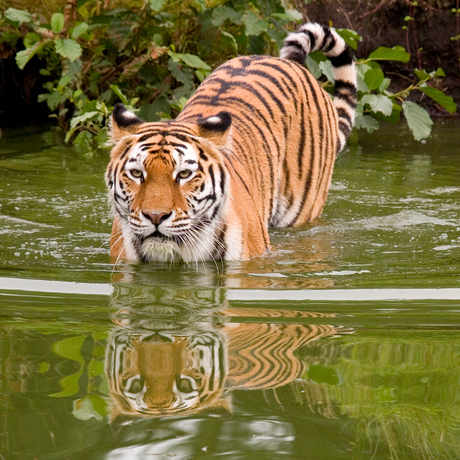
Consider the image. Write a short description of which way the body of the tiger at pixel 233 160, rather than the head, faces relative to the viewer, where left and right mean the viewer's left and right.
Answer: facing the viewer and to the left of the viewer
